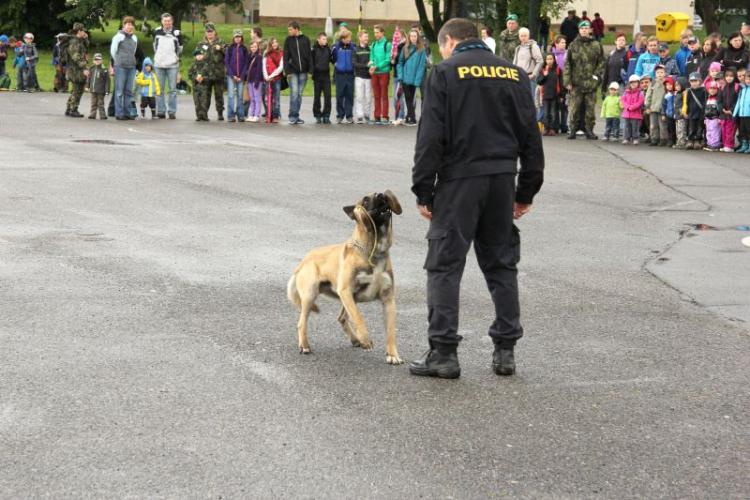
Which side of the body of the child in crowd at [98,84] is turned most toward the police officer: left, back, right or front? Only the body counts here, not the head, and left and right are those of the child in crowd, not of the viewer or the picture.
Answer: front

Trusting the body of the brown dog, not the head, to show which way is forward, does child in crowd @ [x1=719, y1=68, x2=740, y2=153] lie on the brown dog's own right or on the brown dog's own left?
on the brown dog's own left

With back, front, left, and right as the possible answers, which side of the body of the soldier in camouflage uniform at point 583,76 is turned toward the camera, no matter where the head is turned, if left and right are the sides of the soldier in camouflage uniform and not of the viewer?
front

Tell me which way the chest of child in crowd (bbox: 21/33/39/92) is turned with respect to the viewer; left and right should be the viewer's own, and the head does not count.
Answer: facing the viewer

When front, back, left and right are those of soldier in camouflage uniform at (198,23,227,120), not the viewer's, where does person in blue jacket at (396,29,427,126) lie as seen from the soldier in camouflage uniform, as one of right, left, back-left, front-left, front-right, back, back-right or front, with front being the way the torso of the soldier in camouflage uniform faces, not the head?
left

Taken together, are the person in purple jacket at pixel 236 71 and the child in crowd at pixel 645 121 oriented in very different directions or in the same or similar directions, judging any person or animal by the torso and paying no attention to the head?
same or similar directions

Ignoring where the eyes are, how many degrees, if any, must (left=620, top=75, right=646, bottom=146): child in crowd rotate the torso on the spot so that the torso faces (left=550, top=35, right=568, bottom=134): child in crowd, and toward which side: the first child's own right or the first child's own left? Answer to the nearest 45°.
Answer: approximately 135° to the first child's own right

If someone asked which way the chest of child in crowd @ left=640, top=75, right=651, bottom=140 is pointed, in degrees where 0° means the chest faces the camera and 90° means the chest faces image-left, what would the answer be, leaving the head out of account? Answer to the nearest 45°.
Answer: approximately 0°

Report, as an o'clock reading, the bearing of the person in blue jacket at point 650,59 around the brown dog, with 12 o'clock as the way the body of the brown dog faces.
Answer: The person in blue jacket is roughly at 8 o'clock from the brown dog.

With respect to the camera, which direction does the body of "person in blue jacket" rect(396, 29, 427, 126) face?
toward the camera

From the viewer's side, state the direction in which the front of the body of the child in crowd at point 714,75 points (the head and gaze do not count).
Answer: toward the camera

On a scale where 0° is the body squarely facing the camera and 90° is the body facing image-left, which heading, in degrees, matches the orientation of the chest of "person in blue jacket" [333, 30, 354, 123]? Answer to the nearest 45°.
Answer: approximately 0°

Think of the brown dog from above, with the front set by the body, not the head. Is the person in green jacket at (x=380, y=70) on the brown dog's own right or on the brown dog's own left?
on the brown dog's own left

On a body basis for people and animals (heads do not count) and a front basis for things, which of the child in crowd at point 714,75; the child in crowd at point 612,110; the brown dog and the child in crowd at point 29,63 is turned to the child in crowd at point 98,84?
the child in crowd at point 29,63

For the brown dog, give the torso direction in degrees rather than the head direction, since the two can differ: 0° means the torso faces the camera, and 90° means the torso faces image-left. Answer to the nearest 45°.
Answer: approximately 315°
